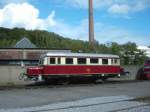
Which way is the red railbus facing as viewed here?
to the viewer's left
